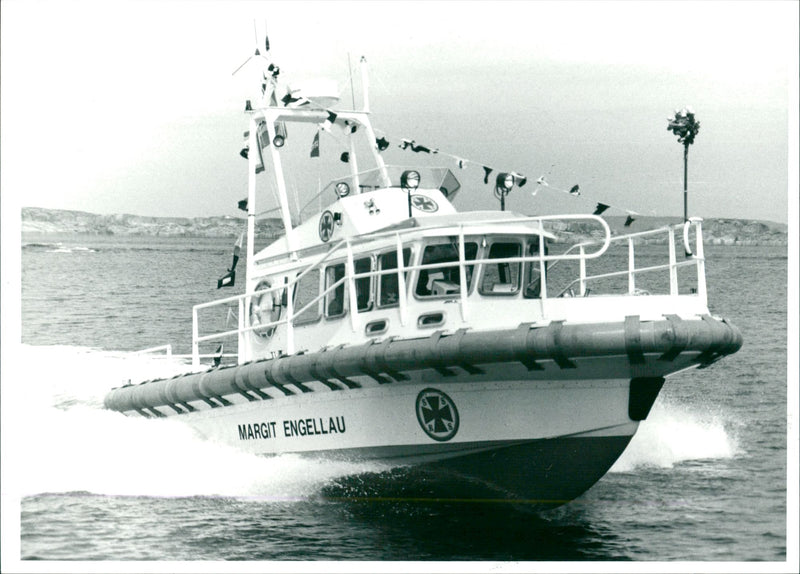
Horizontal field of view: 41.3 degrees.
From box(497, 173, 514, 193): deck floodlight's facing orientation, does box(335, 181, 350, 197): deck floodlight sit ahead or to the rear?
to the rear

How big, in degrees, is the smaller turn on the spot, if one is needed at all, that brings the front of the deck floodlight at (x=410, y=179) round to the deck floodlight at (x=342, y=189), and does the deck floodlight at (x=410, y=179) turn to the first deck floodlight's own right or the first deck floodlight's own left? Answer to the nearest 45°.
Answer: approximately 180°

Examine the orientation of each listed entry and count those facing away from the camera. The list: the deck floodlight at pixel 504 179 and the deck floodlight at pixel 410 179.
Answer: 0

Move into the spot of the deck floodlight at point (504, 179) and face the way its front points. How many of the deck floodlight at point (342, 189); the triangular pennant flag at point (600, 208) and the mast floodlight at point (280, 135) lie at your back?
2

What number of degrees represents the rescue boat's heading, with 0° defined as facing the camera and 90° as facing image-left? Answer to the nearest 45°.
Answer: approximately 315°

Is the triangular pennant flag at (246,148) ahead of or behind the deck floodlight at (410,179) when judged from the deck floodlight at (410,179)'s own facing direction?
behind

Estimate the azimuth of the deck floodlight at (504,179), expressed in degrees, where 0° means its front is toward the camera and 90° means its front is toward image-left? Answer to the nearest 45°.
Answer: approximately 315°

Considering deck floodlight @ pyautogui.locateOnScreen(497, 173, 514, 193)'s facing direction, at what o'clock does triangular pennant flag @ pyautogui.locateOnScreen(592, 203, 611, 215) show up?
The triangular pennant flag is roughly at 11 o'clock from the deck floodlight.

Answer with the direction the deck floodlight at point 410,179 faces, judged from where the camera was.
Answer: facing the viewer and to the right of the viewer

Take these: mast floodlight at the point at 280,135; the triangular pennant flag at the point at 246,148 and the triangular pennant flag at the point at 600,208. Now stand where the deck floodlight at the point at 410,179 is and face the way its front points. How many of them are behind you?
2
